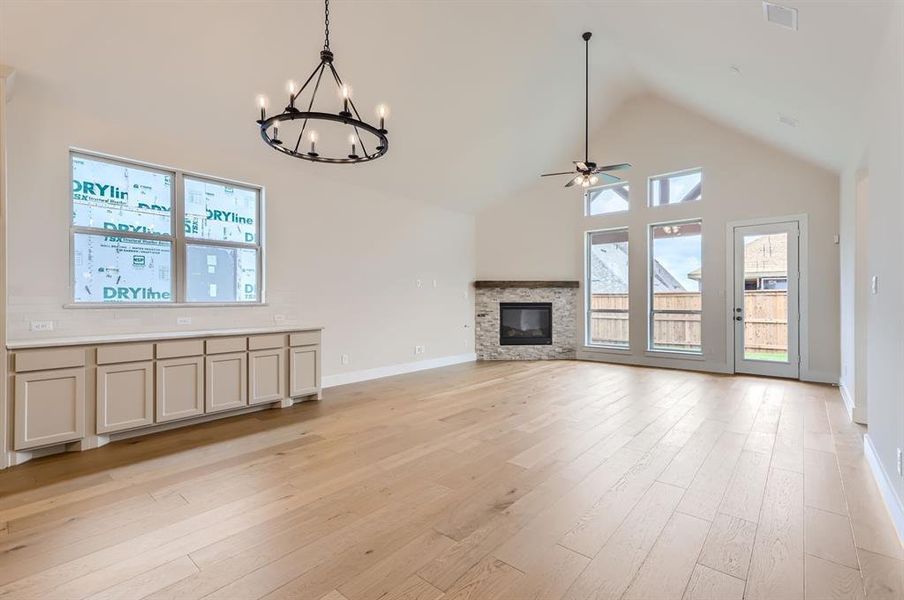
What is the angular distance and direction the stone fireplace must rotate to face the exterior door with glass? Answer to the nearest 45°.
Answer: approximately 90° to its left

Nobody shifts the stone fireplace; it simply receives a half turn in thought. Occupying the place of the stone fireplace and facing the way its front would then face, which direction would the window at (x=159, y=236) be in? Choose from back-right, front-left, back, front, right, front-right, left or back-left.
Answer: back-left

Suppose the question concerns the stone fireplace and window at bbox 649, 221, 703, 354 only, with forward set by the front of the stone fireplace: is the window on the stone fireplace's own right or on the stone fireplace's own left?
on the stone fireplace's own left

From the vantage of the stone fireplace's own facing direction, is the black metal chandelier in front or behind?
in front

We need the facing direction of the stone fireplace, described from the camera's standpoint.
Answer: facing the viewer

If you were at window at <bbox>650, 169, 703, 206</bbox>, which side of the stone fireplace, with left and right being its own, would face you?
left

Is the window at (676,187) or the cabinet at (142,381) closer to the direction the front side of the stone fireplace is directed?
the cabinet

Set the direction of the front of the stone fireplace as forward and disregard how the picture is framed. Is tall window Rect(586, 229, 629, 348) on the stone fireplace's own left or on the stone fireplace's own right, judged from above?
on the stone fireplace's own left

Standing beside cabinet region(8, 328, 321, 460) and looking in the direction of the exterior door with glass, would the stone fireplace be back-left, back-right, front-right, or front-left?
front-left

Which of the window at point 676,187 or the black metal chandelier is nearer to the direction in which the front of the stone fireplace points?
the black metal chandelier
